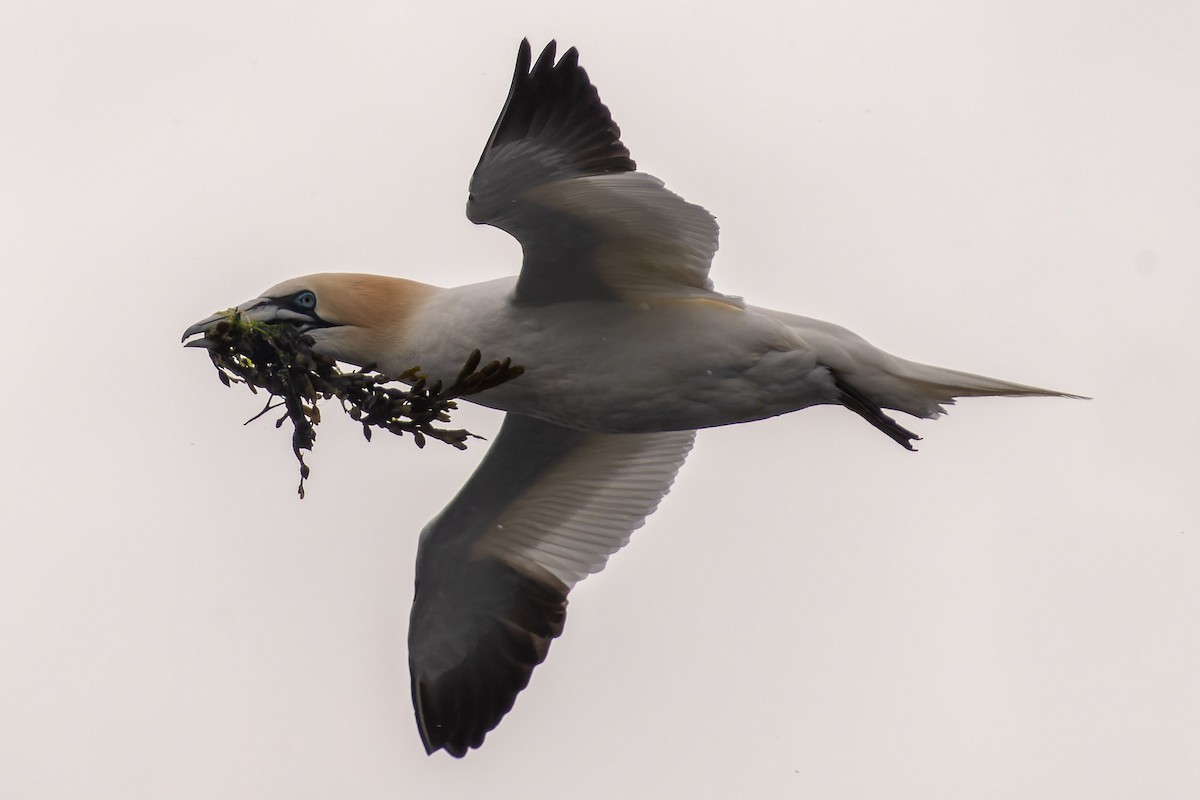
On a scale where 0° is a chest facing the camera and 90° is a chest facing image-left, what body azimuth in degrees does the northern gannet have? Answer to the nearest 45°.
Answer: approximately 90°
